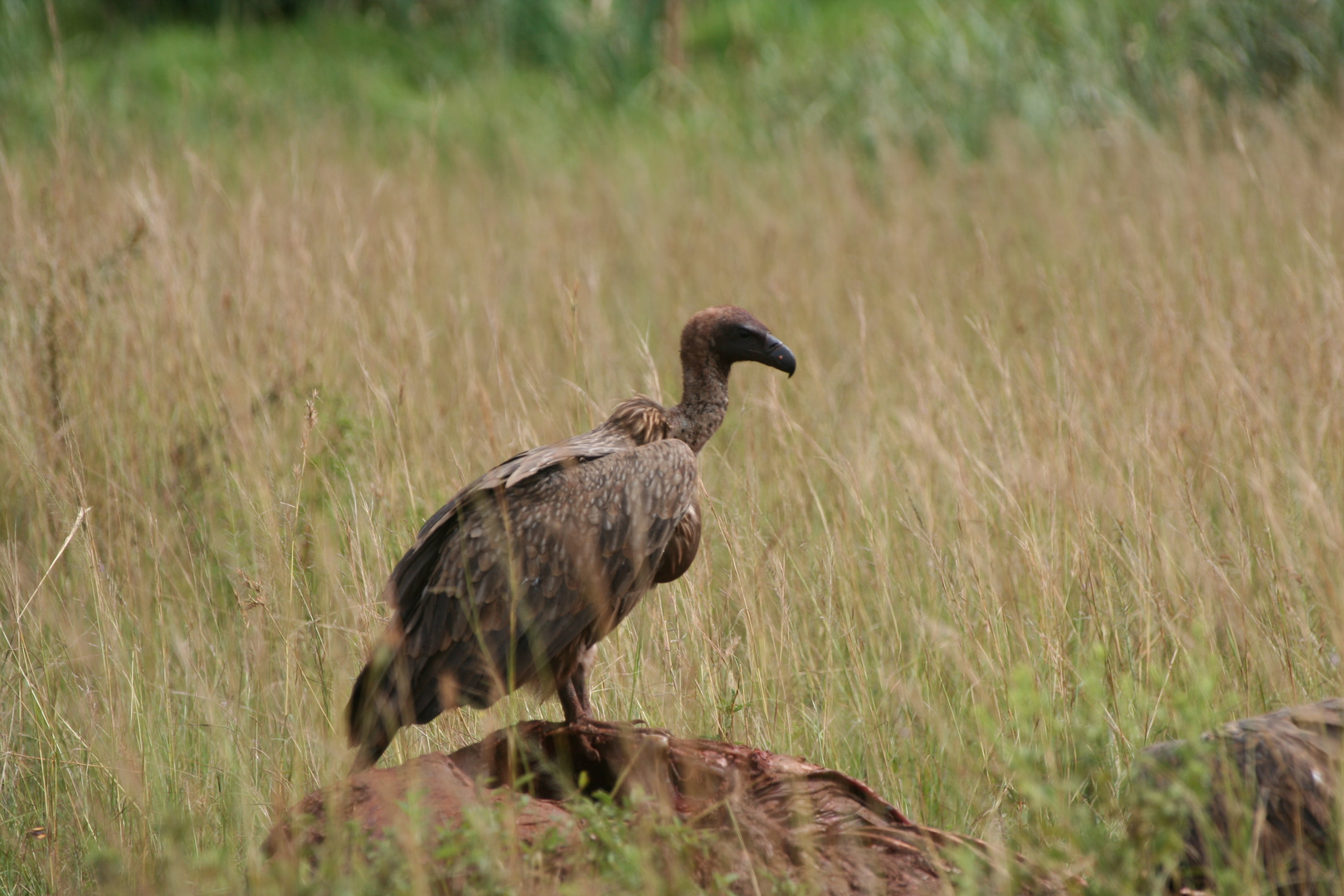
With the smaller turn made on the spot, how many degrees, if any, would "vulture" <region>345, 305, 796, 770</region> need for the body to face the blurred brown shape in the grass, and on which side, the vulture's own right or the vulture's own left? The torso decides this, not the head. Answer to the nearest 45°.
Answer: approximately 45° to the vulture's own right

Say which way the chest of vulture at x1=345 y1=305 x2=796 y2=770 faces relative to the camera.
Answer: to the viewer's right
